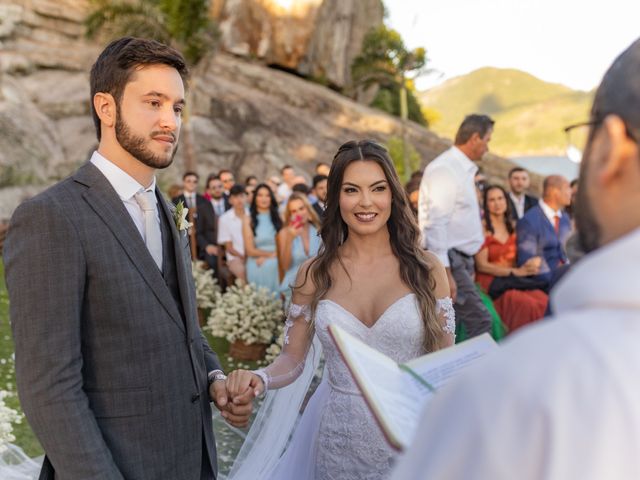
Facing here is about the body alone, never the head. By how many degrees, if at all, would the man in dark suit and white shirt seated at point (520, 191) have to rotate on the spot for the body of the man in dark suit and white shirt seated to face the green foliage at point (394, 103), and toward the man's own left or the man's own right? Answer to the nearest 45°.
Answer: approximately 135° to the man's own right

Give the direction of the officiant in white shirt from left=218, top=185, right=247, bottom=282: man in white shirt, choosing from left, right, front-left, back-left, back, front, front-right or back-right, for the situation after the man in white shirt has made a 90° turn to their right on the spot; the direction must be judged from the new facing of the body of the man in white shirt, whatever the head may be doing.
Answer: front-left

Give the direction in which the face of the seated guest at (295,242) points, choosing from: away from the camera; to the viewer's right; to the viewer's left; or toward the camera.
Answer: toward the camera

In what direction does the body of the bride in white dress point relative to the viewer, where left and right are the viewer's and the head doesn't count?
facing the viewer

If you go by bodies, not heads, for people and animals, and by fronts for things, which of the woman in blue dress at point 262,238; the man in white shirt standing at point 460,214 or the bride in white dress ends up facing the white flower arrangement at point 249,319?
the woman in blue dress

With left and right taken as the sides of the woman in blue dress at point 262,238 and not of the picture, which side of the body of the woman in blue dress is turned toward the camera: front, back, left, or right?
front

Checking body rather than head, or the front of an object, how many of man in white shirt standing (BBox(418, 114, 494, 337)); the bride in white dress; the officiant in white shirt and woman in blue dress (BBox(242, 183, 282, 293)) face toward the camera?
2

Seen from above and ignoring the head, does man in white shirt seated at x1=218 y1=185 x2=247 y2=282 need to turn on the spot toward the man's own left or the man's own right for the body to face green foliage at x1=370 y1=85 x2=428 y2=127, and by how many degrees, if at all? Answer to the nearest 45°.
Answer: approximately 135° to the man's own left

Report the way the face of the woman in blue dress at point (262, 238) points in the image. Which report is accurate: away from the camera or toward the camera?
toward the camera

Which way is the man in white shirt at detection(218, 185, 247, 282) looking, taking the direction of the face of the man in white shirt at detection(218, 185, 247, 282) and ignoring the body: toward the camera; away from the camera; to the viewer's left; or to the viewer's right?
toward the camera

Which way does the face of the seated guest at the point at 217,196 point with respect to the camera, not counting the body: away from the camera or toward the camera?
toward the camera

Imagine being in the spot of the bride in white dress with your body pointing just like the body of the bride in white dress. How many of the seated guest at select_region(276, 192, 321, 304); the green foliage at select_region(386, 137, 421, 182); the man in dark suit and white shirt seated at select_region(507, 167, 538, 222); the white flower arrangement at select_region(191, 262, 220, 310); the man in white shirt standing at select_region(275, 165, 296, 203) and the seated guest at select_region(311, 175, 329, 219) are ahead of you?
0

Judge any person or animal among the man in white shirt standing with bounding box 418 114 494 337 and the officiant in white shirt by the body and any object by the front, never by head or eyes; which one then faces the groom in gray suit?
the officiant in white shirt
